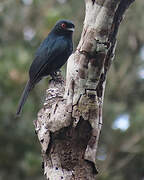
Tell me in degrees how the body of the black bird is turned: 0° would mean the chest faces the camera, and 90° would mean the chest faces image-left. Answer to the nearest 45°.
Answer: approximately 270°
